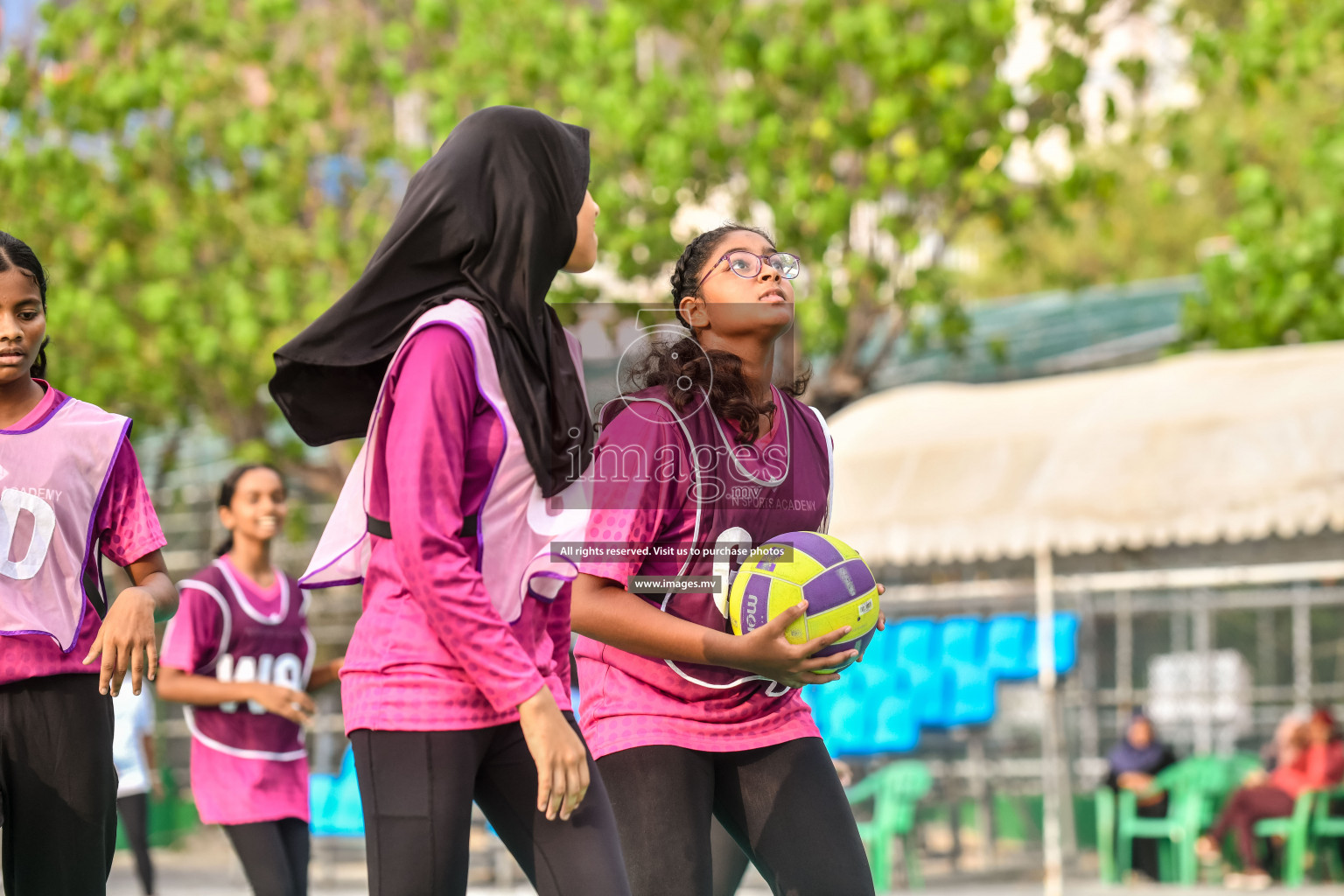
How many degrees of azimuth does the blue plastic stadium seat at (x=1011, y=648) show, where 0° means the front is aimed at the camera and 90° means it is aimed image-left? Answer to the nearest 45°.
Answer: approximately 45°

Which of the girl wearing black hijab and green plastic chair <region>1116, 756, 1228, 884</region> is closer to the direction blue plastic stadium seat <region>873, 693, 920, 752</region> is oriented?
the girl wearing black hijab

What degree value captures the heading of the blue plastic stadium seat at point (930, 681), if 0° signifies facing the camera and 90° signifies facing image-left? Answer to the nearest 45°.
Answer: approximately 0°

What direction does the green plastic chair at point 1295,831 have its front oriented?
to the viewer's left

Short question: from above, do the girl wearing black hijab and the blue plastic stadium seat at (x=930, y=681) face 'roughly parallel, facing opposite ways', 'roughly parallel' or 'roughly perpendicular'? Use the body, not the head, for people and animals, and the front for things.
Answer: roughly perpendicular

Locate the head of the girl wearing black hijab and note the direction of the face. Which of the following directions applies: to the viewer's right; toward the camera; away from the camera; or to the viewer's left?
to the viewer's right

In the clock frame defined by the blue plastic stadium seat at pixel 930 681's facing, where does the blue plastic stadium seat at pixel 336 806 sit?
the blue plastic stadium seat at pixel 336 806 is roughly at 3 o'clock from the blue plastic stadium seat at pixel 930 681.

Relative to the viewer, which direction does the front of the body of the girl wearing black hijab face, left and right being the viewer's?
facing to the right of the viewer

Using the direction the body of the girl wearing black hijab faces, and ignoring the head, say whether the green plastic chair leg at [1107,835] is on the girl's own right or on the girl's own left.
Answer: on the girl's own left

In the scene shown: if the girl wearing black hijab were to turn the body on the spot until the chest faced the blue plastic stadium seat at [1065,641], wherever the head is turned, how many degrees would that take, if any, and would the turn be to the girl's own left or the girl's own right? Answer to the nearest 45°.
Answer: approximately 45° to the girl's own left

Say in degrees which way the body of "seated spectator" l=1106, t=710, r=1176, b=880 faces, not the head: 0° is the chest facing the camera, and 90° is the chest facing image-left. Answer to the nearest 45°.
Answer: approximately 0°
